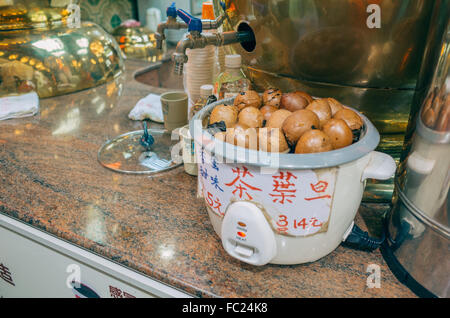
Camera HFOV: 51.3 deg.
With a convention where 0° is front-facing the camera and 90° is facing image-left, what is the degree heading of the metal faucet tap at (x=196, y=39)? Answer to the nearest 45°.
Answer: approximately 90°
